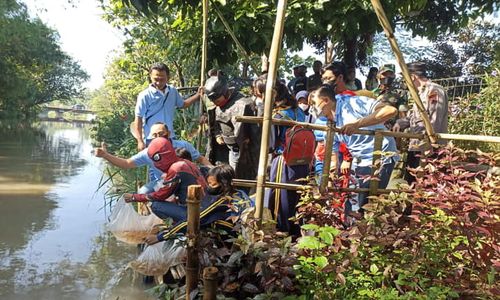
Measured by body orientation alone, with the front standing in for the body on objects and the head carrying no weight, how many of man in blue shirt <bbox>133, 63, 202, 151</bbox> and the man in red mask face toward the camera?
1

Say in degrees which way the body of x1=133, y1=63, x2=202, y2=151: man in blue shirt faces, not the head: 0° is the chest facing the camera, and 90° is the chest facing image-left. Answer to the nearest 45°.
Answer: approximately 0°

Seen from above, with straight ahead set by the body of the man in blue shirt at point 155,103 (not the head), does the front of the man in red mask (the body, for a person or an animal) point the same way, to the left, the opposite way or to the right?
to the right

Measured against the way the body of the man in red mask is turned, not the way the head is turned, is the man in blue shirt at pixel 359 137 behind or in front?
behind

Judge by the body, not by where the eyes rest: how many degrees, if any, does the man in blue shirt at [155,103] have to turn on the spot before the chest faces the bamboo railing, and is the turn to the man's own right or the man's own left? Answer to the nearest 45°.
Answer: approximately 45° to the man's own left

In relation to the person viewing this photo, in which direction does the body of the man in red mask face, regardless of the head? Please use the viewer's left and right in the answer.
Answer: facing to the left of the viewer

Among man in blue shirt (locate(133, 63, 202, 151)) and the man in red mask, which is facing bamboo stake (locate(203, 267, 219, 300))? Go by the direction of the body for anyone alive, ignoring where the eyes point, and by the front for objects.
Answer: the man in blue shirt

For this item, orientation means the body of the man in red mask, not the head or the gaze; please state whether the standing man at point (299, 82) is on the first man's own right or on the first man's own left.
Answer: on the first man's own right

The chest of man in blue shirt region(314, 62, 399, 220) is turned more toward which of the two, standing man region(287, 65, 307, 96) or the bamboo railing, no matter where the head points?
the bamboo railing

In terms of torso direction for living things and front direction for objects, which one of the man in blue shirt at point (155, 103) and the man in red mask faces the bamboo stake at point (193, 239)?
the man in blue shirt
